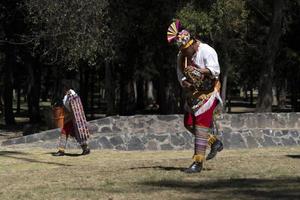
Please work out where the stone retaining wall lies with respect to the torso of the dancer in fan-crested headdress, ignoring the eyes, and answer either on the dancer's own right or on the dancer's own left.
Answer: on the dancer's own right

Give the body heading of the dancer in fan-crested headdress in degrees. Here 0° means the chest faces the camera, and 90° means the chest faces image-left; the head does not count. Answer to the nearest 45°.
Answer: approximately 45°
